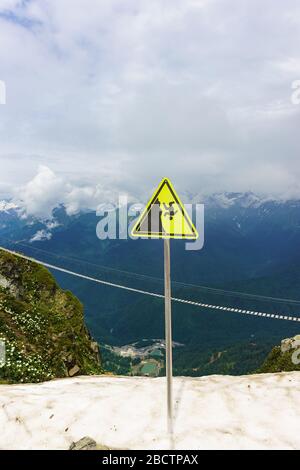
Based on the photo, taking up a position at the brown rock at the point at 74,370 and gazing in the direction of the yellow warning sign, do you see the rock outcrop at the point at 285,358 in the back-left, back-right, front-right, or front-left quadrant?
front-left

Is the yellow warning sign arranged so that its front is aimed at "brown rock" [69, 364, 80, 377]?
no

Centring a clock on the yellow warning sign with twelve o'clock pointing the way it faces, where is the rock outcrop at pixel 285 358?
The rock outcrop is roughly at 7 o'clock from the yellow warning sign.

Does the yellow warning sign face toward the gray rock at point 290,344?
no

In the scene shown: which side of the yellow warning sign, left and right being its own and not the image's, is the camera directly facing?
front

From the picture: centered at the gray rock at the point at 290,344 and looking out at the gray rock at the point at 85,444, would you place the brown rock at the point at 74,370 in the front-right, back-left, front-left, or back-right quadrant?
front-right
